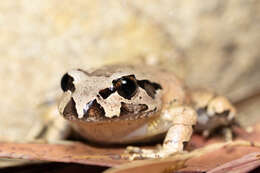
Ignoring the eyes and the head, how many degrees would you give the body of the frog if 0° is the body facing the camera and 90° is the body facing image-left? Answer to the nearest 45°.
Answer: approximately 45°

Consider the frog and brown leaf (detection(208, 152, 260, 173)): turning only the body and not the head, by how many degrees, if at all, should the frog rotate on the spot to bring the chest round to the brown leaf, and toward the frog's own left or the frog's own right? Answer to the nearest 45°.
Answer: approximately 90° to the frog's own left
